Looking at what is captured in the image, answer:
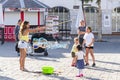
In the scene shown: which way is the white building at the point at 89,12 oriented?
toward the camera
